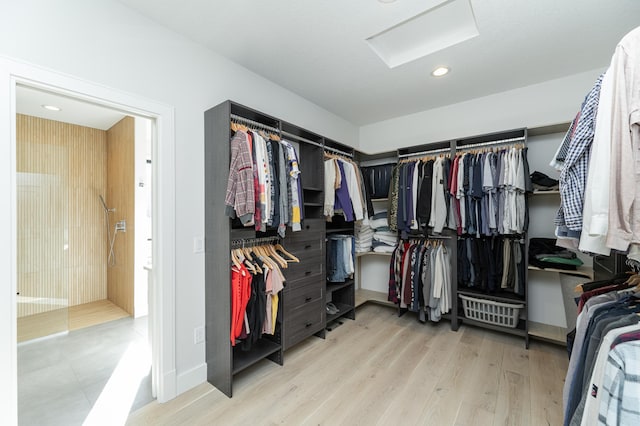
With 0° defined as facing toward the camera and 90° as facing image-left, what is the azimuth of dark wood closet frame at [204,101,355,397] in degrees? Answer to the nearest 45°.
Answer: approximately 315°

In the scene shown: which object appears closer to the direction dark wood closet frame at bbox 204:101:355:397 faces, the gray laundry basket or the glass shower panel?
the gray laundry basket

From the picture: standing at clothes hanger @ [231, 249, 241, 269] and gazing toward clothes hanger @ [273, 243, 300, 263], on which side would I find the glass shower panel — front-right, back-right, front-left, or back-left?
back-left

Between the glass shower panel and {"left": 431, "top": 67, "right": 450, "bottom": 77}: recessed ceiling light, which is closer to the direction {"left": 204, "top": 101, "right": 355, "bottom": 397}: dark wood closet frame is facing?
the recessed ceiling light

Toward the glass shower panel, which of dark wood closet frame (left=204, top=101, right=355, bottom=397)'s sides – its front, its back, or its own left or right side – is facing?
back

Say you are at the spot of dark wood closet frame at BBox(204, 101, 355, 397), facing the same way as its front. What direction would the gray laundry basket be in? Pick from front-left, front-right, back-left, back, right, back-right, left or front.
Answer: front-left
